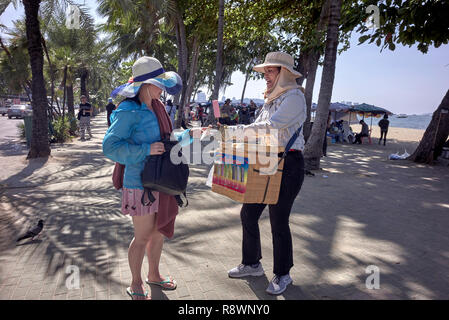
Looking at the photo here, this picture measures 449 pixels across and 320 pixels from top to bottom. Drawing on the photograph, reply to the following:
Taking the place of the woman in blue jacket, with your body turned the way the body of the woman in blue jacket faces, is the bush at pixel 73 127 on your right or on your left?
on your left

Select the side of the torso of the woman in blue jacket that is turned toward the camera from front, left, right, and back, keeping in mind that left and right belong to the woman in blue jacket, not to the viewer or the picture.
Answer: right

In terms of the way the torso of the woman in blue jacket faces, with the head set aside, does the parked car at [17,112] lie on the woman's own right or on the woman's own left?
on the woman's own left

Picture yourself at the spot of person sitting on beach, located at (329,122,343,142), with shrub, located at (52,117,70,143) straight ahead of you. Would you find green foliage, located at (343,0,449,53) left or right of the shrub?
left

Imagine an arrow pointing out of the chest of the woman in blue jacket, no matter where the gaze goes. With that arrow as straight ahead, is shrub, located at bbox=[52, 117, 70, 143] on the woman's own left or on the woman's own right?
on the woman's own left

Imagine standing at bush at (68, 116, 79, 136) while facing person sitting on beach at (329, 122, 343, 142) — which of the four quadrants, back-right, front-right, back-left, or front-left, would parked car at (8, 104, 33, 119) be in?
back-left

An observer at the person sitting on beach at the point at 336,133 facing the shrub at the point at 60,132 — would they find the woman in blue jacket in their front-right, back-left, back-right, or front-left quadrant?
front-left

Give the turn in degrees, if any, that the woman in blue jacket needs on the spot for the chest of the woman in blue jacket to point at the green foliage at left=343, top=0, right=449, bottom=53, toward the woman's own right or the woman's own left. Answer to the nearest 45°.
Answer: approximately 45° to the woman's own left

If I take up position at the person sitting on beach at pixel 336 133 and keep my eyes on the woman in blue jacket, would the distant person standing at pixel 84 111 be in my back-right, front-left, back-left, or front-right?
front-right

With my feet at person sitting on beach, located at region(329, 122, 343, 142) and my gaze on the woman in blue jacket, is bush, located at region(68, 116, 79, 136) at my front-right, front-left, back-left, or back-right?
front-right

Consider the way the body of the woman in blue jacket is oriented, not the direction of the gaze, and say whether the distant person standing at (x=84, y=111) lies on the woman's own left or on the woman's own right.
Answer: on the woman's own left

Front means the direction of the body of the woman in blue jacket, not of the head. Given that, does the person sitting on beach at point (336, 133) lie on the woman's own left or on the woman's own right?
on the woman's own left
